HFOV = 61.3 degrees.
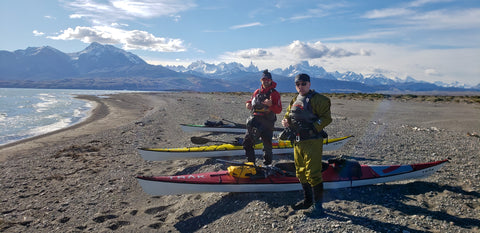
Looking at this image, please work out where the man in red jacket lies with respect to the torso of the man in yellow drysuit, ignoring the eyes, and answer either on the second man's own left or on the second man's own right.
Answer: on the second man's own right

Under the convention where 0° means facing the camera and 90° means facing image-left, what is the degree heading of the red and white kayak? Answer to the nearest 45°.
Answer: approximately 90°

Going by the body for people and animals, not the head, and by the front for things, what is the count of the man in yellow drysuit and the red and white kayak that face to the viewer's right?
0

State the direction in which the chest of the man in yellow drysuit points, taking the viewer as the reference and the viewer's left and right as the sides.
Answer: facing the viewer and to the left of the viewer
